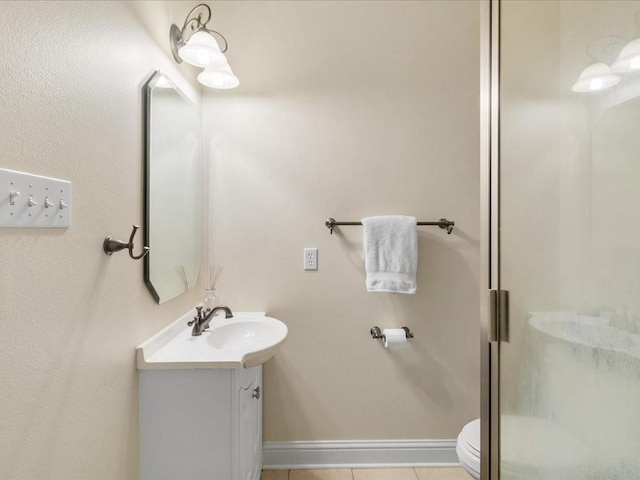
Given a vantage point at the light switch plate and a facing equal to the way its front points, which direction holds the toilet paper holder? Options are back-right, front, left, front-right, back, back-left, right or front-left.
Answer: front-left

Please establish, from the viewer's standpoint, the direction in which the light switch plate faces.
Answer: facing the viewer and to the right of the viewer

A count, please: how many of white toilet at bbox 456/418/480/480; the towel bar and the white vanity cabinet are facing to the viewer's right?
1

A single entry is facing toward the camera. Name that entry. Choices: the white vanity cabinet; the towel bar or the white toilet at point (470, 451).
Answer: the towel bar

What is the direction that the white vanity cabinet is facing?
to the viewer's right

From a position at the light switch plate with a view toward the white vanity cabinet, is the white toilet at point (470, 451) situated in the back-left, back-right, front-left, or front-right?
front-right

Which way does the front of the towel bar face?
toward the camera

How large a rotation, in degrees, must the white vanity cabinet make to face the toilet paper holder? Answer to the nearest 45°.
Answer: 0° — it already faces it

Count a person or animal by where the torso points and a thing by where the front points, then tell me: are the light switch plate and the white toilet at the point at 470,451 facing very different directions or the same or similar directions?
very different directions

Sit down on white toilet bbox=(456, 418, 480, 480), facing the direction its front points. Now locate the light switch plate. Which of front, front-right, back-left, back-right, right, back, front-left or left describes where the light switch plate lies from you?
front-left

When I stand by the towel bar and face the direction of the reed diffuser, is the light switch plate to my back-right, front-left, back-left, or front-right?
front-left

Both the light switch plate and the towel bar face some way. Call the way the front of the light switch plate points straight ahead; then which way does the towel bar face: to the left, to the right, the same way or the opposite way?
to the right
